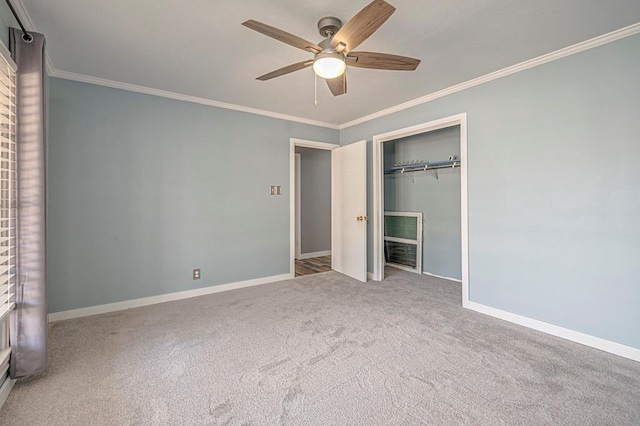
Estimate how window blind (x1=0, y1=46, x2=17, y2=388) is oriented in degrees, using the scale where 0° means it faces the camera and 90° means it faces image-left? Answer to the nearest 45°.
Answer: approximately 270°

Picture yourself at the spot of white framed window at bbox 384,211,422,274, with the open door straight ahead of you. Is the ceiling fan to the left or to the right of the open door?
left

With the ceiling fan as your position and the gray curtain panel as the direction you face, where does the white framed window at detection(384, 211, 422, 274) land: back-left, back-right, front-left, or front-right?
back-right

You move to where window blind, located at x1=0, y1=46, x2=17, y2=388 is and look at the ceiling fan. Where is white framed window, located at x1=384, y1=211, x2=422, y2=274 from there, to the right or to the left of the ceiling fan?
left
